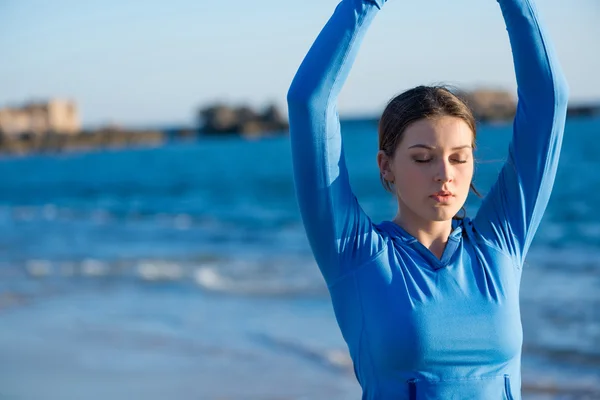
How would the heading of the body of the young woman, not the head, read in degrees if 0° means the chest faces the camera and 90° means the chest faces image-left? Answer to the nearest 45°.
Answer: approximately 315°

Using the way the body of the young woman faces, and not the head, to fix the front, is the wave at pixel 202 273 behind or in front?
behind
